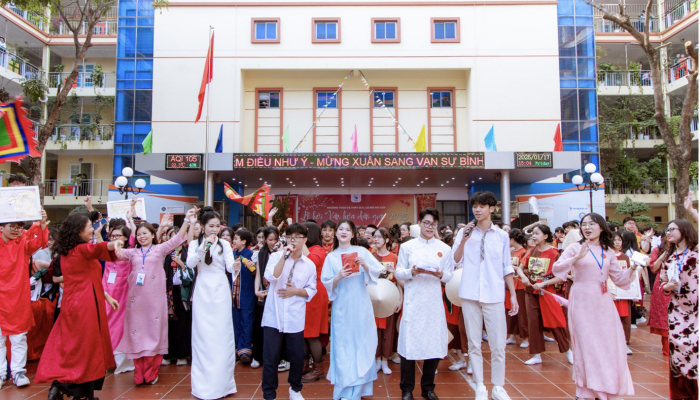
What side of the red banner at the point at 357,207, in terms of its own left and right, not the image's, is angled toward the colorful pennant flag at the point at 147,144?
right

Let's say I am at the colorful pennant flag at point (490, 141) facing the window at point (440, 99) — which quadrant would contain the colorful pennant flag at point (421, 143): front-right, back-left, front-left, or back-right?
front-left

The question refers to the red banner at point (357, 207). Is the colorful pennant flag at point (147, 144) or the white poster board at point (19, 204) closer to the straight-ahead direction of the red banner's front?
the white poster board

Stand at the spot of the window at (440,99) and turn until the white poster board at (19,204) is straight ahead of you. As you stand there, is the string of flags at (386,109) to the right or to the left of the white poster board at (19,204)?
right

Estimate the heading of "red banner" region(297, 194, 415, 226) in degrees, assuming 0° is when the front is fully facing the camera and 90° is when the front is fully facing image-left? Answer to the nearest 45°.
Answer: approximately 0°

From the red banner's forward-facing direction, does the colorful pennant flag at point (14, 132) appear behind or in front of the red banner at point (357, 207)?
in front

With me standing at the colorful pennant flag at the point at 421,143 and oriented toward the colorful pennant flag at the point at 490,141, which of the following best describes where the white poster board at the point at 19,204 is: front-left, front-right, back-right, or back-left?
back-right

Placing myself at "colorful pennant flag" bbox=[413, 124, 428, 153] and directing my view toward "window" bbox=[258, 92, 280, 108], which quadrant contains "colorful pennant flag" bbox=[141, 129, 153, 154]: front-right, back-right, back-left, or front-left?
front-left

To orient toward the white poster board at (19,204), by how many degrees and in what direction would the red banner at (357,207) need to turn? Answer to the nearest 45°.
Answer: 0° — it already faces it
